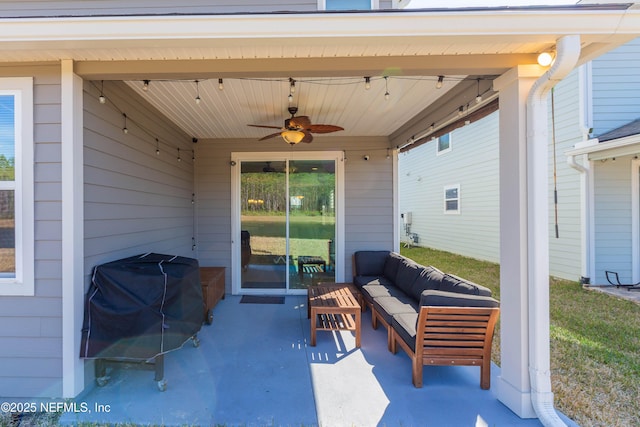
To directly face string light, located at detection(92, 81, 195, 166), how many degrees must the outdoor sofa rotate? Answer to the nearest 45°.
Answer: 0° — it already faces it

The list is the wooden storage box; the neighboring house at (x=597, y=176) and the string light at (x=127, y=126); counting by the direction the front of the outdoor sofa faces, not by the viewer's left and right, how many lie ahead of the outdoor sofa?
2

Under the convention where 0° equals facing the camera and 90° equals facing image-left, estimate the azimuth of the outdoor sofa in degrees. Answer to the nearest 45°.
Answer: approximately 90°

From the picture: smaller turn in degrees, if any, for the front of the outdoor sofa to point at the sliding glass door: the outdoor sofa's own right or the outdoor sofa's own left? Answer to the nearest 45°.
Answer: approximately 45° to the outdoor sofa's own right

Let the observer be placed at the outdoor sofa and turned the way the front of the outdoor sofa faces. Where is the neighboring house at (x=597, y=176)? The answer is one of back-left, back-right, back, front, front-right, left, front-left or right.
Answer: back-right

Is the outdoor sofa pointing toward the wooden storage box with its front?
yes

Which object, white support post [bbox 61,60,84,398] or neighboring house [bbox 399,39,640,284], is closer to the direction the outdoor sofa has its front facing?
the white support post
